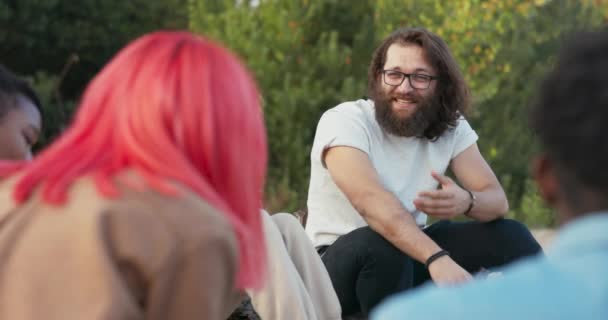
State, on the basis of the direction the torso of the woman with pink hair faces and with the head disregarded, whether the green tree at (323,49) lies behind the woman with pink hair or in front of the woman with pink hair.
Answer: in front

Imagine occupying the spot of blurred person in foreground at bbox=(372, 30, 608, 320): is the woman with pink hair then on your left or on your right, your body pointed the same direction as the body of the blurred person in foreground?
on your left

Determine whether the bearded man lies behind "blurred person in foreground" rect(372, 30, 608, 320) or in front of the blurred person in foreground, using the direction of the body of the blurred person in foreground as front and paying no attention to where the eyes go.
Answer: in front

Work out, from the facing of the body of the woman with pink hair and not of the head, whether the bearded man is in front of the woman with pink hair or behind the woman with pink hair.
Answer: in front

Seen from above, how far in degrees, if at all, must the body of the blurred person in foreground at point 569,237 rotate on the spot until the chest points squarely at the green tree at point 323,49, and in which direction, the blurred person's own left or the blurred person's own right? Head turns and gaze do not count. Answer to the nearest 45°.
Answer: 0° — they already face it

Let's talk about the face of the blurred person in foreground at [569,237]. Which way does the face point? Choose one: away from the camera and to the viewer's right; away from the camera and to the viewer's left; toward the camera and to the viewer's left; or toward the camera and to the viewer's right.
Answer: away from the camera and to the viewer's left

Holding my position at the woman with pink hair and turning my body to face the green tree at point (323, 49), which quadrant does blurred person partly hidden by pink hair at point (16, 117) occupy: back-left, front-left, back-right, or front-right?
front-left

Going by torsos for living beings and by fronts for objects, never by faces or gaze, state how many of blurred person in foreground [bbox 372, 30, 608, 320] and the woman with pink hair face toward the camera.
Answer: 0

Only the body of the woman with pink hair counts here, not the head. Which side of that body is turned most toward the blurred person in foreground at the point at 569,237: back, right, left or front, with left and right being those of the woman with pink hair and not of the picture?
right

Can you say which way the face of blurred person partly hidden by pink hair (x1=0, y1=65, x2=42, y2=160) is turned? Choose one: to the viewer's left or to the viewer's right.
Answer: to the viewer's right

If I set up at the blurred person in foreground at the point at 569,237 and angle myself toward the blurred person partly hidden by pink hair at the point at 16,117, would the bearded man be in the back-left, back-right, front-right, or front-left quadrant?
front-right

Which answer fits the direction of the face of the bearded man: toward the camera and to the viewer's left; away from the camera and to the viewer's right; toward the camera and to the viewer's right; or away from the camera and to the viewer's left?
toward the camera and to the viewer's left

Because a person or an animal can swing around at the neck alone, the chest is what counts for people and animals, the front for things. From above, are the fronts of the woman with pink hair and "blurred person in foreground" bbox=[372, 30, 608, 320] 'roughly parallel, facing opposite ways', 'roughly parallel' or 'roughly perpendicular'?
roughly parallel

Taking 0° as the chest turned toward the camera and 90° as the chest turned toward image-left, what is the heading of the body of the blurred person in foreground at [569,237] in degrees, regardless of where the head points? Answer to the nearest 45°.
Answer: approximately 180°
